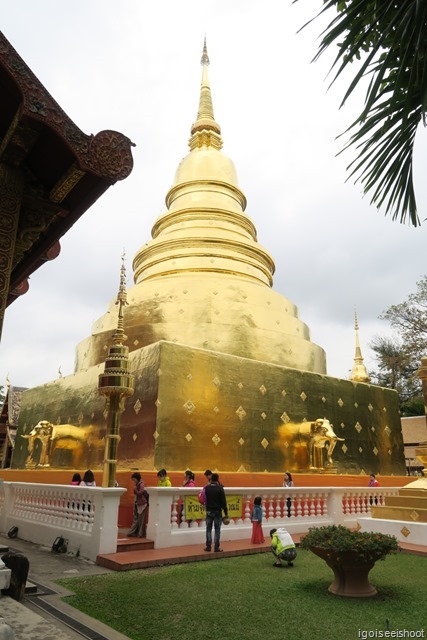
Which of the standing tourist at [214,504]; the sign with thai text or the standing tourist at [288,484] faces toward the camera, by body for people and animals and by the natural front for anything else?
the sign with thai text

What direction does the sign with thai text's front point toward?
toward the camera

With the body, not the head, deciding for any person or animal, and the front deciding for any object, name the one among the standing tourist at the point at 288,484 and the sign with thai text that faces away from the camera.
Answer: the standing tourist

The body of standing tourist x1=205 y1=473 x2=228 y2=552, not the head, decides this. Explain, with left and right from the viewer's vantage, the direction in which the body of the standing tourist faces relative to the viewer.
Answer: facing away from the viewer

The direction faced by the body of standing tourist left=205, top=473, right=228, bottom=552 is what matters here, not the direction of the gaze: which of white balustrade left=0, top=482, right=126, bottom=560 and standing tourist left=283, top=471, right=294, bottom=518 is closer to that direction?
the standing tourist

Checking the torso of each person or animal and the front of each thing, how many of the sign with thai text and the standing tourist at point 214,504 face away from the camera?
1
